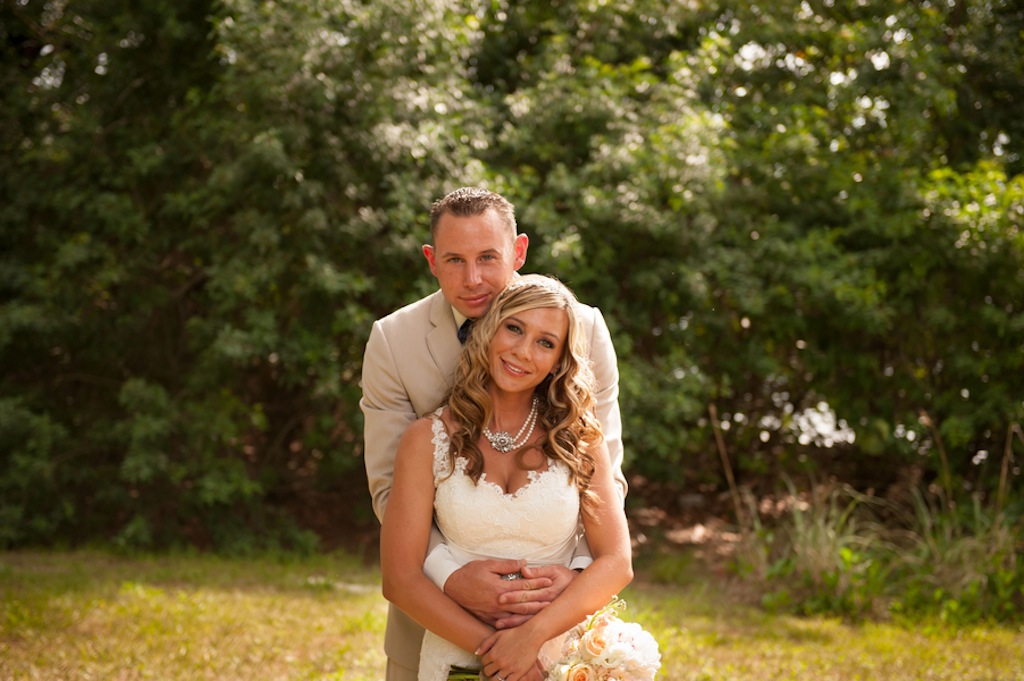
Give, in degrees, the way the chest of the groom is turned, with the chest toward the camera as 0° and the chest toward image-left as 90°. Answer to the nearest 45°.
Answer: approximately 0°

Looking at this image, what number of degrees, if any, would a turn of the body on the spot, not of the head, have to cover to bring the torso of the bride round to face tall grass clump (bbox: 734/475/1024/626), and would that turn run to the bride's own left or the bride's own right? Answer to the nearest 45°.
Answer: approximately 135° to the bride's own left

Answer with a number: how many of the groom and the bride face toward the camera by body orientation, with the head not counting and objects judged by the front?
2
